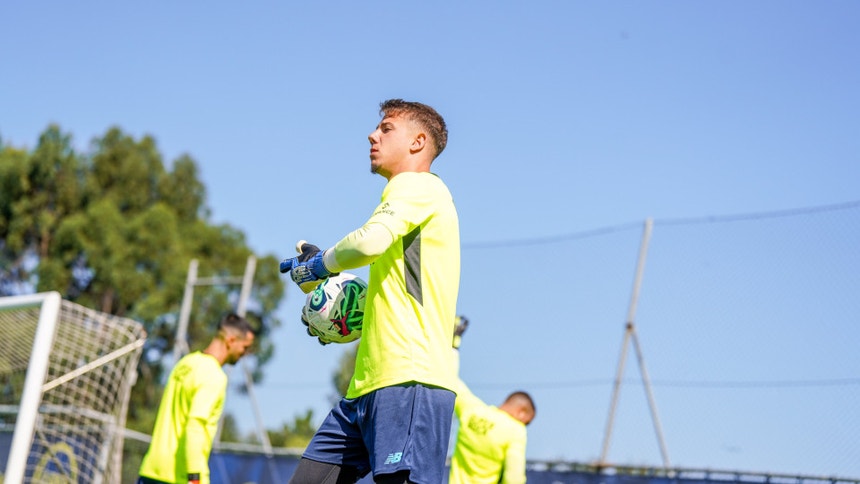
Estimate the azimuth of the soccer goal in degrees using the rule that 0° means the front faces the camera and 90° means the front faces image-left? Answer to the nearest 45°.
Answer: approximately 45°

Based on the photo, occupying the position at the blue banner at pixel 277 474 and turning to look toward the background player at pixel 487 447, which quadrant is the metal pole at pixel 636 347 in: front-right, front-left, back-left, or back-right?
front-left

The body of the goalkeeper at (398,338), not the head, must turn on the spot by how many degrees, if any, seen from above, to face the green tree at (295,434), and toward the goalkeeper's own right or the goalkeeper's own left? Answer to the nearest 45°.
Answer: approximately 90° to the goalkeeper's own right

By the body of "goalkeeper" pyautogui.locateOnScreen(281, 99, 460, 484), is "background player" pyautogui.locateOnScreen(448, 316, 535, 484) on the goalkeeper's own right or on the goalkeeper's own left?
on the goalkeeper's own right

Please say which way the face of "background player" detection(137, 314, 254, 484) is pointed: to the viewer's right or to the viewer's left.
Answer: to the viewer's right

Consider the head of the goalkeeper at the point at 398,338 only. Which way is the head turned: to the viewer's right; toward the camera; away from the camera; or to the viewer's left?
to the viewer's left

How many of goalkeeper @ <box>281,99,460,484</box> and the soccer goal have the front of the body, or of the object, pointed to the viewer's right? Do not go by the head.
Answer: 0

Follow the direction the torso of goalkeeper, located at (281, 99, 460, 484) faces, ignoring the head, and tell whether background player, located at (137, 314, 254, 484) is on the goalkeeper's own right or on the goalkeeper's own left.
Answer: on the goalkeeper's own right

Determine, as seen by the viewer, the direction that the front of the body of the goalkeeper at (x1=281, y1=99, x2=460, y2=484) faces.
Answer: to the viewer's left

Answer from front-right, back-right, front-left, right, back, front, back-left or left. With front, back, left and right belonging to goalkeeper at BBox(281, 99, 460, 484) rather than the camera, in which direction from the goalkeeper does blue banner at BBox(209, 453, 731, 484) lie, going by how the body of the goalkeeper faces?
right
